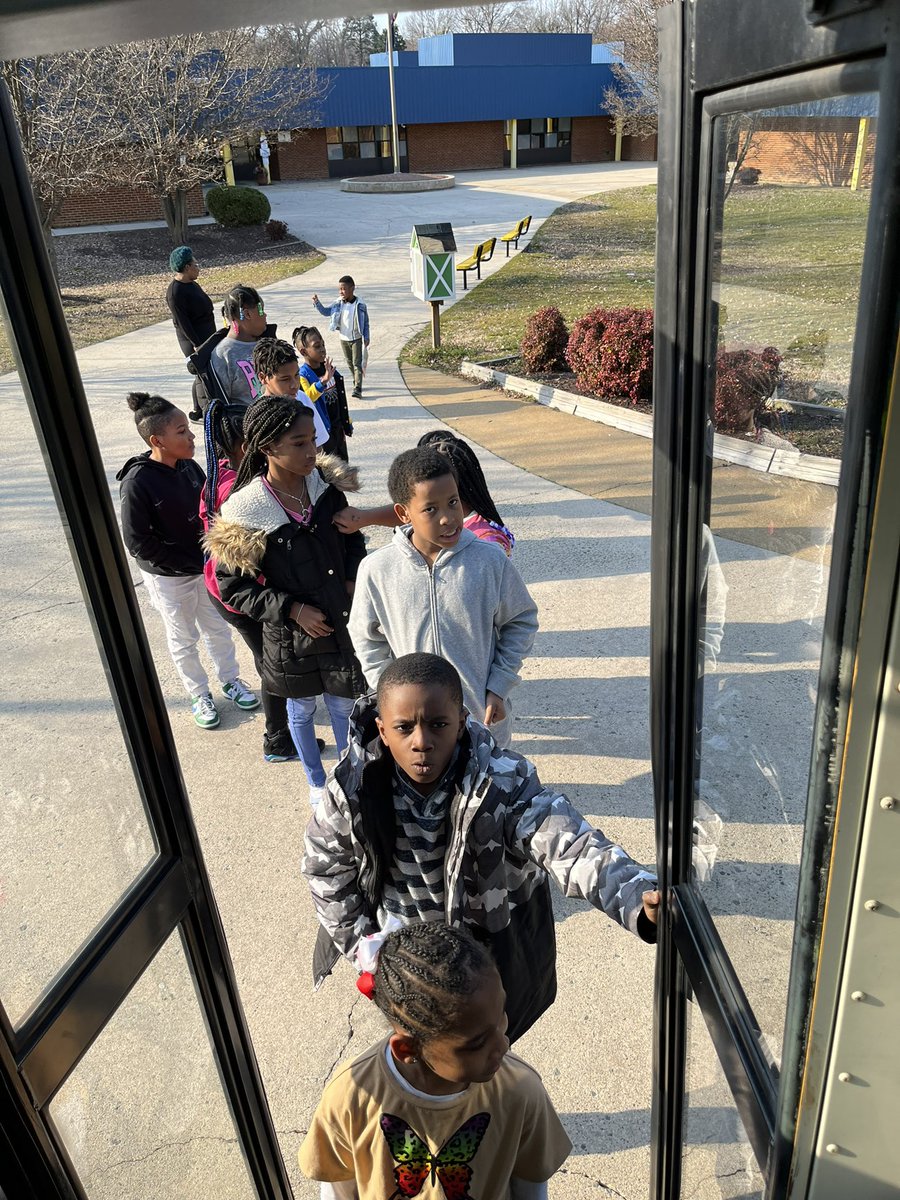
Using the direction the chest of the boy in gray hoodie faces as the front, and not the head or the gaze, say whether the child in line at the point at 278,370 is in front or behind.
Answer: behind

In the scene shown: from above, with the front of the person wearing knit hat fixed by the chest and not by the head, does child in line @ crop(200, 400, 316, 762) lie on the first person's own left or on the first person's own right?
on the first person's own right

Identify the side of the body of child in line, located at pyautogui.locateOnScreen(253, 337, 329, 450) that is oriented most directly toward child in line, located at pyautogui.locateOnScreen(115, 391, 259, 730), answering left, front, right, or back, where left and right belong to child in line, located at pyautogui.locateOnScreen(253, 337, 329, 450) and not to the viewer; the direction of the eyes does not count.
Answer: right

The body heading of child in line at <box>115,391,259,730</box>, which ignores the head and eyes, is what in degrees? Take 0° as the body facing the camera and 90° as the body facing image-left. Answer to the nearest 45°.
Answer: approximately 315°

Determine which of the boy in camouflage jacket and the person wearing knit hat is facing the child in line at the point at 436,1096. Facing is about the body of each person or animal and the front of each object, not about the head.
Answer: the boy in camouflage jacket

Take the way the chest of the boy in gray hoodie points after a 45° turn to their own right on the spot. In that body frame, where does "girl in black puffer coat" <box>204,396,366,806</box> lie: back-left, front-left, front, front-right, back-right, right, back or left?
right

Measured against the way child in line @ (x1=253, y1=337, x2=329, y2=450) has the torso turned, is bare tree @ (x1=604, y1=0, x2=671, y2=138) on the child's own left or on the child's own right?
on the child's own left
